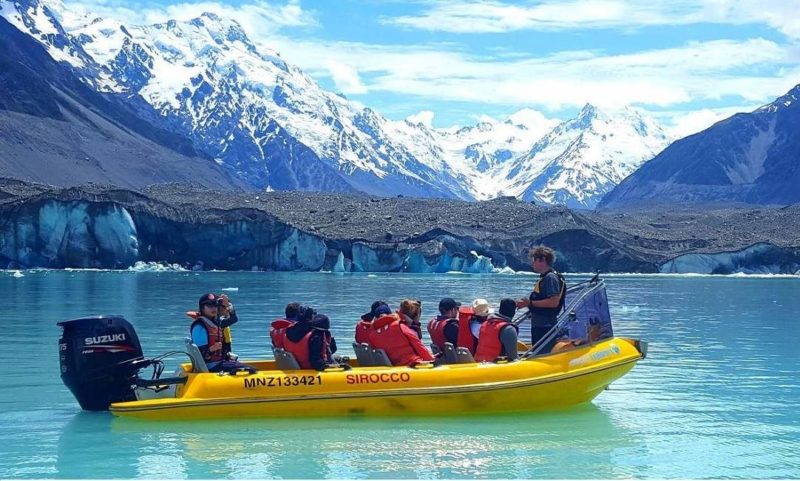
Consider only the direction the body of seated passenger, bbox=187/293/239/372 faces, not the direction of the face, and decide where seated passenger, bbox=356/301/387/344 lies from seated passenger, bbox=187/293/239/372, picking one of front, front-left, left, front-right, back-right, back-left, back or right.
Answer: front-left

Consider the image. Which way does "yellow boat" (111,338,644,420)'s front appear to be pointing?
to the viewer's right

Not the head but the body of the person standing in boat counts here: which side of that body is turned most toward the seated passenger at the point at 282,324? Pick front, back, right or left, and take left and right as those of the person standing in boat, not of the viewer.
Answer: front

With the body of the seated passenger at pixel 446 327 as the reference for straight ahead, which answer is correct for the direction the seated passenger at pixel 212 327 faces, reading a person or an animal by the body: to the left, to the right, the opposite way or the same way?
to the right

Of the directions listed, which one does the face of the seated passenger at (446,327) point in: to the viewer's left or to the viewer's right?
to the viewer's right

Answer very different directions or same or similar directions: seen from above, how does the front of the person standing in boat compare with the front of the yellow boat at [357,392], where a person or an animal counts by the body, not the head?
very different directions

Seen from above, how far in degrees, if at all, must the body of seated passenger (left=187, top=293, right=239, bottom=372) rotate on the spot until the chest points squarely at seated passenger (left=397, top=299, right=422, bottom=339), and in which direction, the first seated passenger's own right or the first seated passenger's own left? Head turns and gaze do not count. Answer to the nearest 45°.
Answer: approximately 45° to the first seated passenger's own left

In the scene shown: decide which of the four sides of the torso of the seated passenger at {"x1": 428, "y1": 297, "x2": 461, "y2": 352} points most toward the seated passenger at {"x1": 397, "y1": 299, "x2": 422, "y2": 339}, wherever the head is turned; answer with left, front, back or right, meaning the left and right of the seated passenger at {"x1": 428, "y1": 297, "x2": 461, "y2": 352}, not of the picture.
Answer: back

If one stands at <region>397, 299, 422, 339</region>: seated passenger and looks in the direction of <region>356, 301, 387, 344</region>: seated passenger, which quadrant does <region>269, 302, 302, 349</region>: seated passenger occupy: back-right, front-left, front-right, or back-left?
front-left

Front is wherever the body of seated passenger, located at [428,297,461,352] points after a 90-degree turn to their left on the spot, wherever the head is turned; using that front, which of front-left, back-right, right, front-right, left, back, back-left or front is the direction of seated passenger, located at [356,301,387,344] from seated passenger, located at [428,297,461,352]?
front-left

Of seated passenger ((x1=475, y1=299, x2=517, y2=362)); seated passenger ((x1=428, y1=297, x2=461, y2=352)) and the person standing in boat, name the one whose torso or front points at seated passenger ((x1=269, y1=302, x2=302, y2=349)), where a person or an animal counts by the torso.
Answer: the person standing in boat

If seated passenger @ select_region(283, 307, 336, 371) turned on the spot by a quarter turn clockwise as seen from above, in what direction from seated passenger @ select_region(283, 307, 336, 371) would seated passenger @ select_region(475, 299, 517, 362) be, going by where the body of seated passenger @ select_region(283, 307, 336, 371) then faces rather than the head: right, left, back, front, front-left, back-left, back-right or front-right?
front-left

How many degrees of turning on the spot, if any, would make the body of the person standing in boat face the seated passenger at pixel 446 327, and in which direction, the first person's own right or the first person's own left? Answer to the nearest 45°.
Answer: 0° — they already face them

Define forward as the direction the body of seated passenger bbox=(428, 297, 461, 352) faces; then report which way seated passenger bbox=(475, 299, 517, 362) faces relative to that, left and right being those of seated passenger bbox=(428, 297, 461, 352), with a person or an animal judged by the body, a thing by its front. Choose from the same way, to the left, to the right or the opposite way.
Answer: the same way

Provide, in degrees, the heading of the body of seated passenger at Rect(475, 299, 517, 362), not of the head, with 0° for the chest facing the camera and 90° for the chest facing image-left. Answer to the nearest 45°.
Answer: approximately 225°

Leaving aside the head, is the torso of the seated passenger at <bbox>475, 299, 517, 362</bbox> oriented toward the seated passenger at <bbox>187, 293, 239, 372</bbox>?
no

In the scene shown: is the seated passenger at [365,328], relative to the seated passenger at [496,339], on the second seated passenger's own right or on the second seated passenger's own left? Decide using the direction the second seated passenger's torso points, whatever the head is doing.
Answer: on the second seated passenger's own left

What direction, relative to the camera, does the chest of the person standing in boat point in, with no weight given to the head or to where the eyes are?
to the viewer's left
